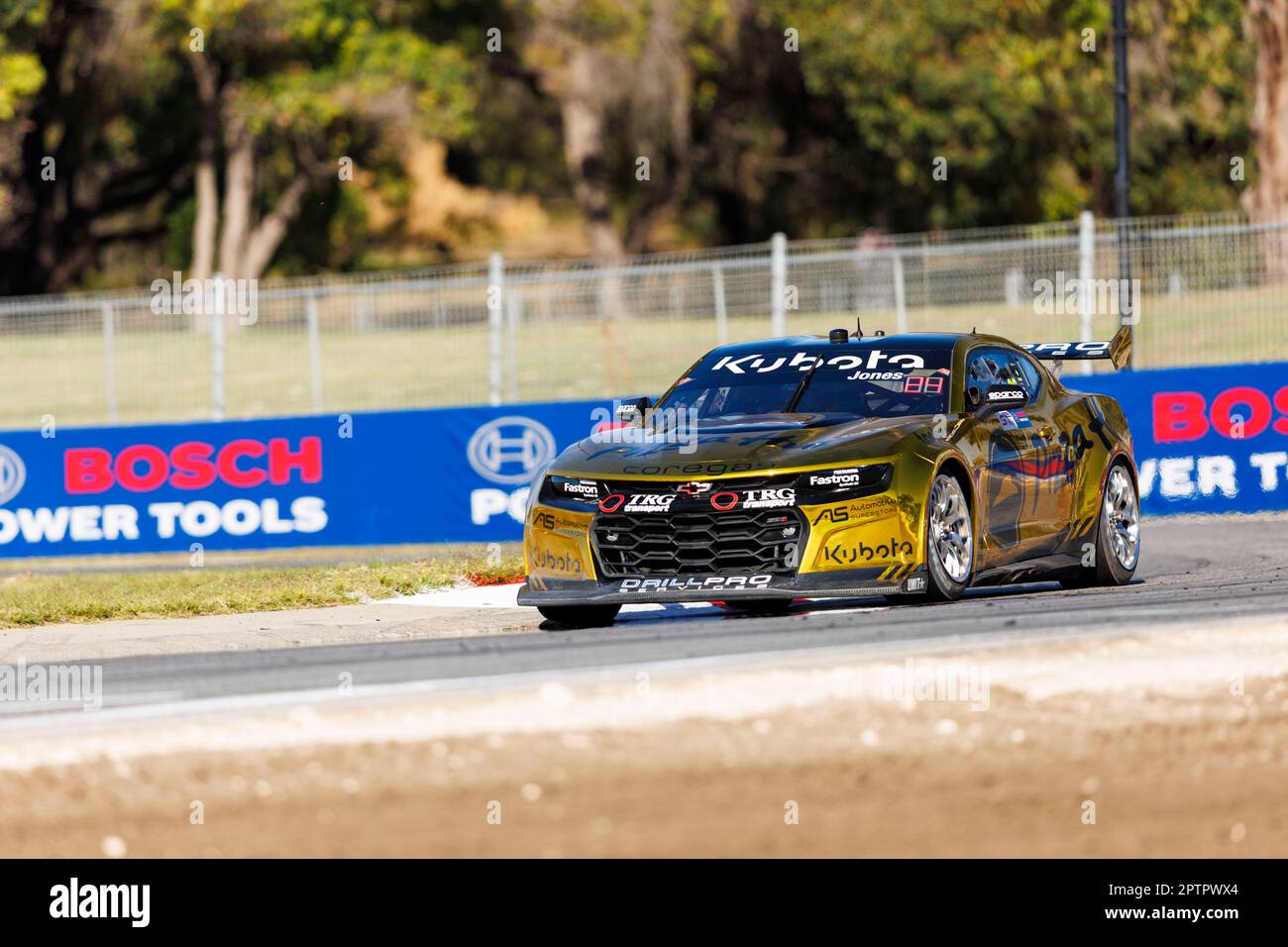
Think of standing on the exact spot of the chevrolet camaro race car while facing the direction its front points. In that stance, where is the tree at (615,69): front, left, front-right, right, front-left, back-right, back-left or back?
back-right

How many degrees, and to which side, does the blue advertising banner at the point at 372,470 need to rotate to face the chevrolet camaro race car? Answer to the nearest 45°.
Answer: approximately 45° to its left

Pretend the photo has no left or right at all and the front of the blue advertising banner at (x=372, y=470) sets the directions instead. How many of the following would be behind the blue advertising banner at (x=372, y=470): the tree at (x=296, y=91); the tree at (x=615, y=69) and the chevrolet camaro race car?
2

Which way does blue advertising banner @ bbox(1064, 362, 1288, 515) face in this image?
toward the camera

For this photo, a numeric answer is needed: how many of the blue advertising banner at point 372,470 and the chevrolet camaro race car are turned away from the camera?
0

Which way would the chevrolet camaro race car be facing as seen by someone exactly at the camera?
facing the viewer and to the left of the viewer

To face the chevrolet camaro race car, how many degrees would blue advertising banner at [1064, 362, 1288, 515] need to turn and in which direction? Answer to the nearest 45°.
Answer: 0° — it already faces it

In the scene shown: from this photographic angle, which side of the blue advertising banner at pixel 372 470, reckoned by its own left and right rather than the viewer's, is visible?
front

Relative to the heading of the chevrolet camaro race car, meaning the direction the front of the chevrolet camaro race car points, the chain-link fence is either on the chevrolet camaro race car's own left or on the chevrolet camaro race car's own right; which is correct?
on the chevrolet camaro race car's own right

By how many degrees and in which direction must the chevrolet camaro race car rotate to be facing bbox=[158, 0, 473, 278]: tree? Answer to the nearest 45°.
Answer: approximately 135° to its right

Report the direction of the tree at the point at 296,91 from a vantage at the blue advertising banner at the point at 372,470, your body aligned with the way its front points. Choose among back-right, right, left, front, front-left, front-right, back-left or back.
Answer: back

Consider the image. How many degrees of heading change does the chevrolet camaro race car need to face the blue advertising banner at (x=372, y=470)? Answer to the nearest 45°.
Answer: approximately 90° to its right

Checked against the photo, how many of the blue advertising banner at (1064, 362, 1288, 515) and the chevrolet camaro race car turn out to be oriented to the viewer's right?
0
